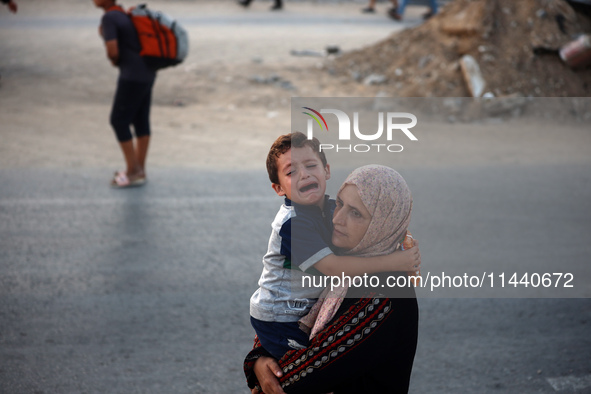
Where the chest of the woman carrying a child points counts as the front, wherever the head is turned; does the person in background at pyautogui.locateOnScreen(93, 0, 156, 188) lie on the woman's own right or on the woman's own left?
on the woman's own right

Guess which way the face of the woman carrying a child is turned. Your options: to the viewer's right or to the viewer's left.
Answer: to the viewer's left

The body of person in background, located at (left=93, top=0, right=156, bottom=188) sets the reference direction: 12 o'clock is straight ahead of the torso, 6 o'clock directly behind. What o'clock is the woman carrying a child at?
The woman carrying a child is roughly at 9 o'clock from the person in background.

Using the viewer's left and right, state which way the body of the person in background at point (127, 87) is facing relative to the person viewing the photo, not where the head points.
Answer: facing to the left of the viewer
